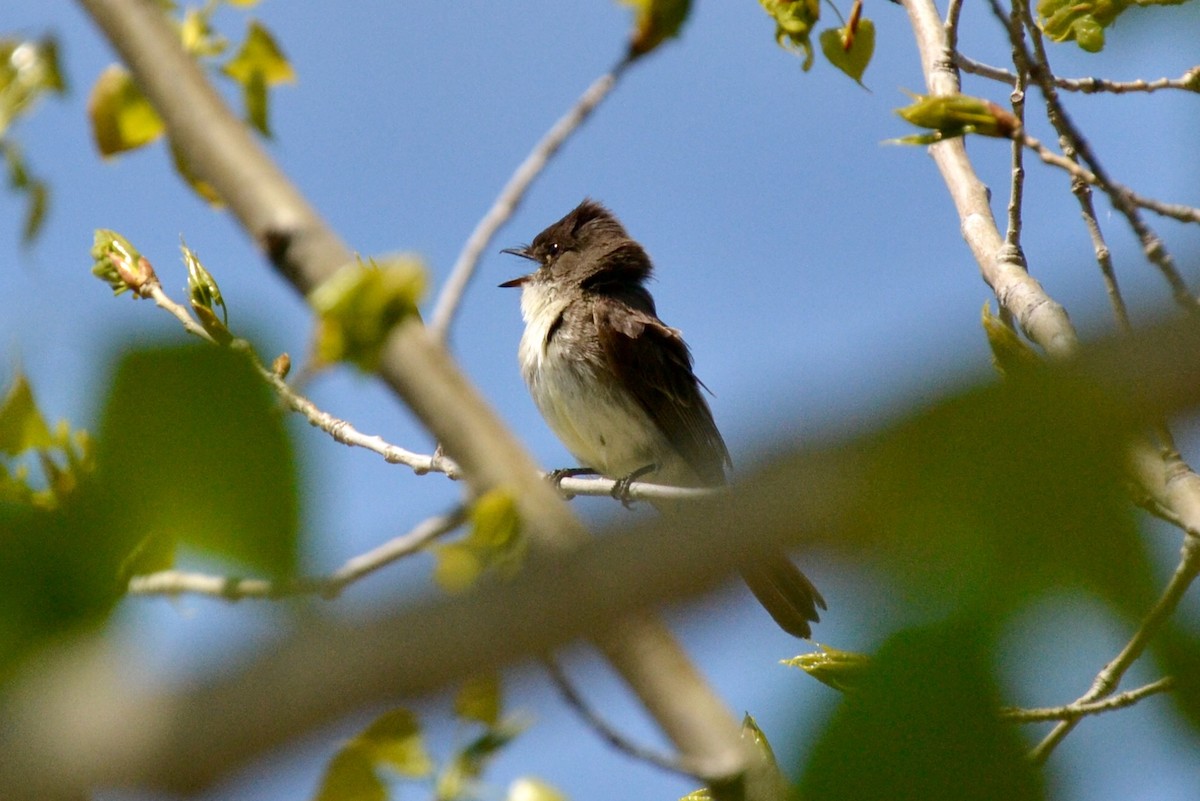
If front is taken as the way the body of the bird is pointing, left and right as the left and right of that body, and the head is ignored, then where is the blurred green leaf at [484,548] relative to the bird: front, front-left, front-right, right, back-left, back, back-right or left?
left

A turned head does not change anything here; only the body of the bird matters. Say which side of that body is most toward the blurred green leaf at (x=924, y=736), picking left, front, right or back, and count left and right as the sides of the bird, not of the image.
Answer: left

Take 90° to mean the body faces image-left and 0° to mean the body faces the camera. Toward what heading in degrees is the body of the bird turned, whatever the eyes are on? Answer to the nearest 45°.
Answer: approximately 90°
